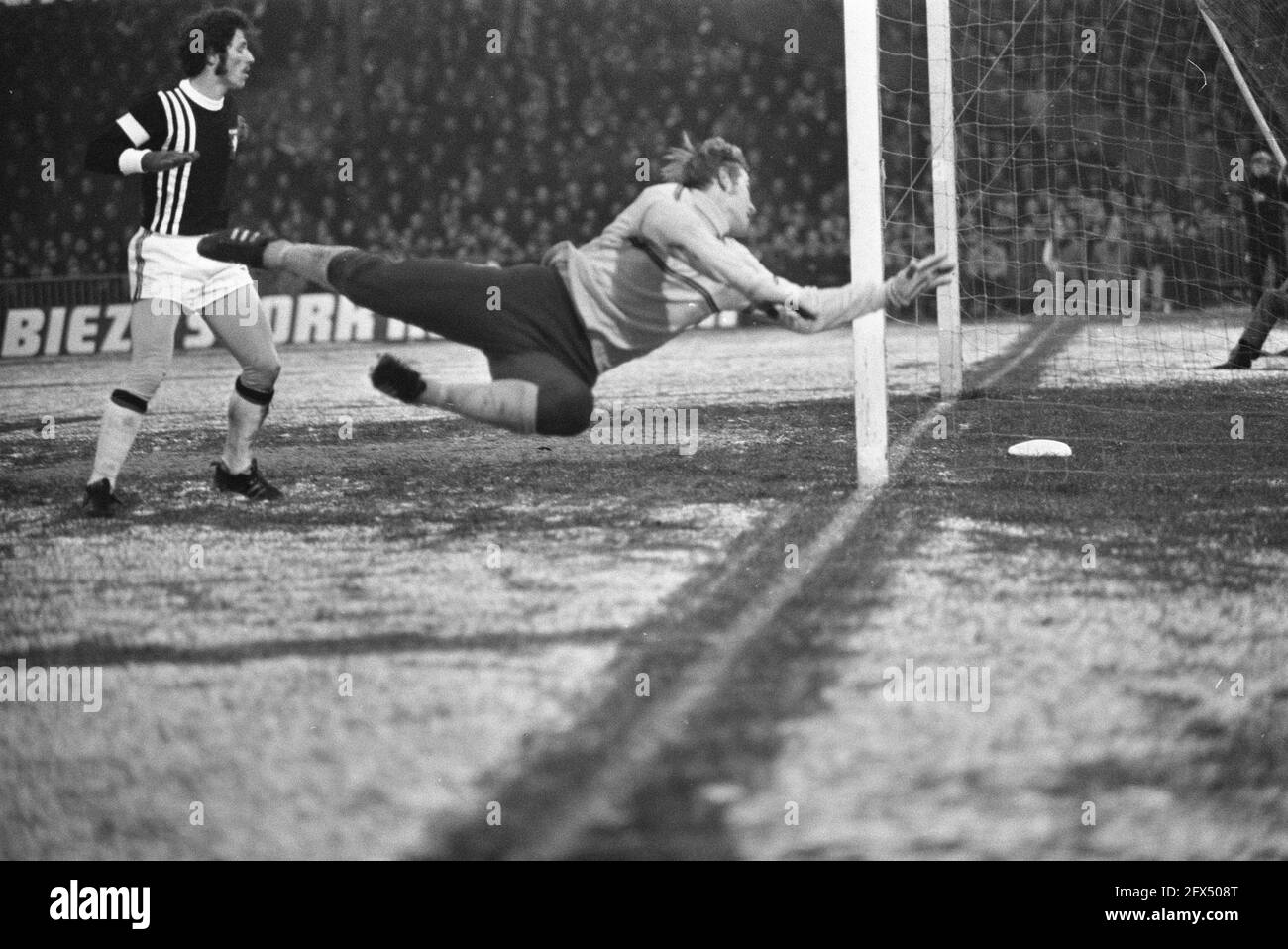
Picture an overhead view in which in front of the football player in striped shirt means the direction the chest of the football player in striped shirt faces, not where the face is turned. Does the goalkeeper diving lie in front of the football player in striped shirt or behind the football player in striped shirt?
in front

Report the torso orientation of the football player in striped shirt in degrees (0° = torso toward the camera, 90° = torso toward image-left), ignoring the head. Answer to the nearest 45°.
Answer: approximately 315°

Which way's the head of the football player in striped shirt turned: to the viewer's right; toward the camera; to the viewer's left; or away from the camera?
to the viewer's right
